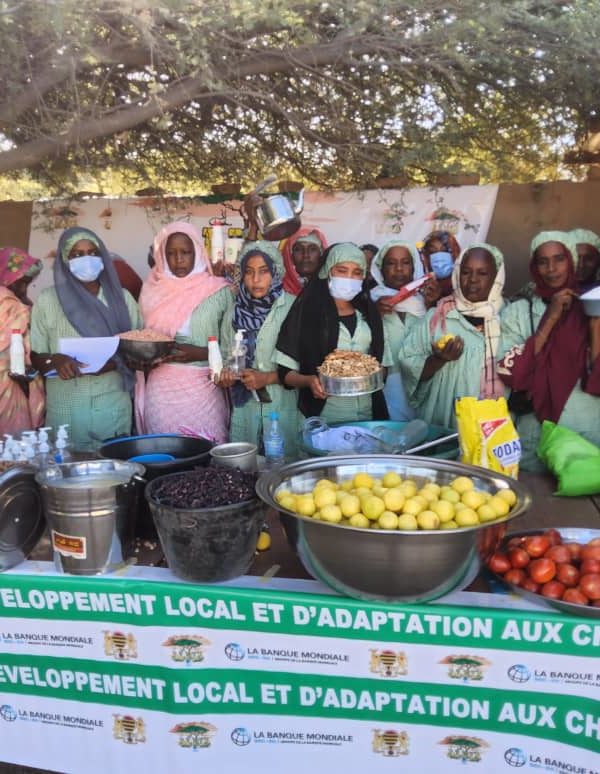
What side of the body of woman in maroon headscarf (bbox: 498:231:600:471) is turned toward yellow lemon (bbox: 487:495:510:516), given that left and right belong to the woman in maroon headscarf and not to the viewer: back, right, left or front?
front

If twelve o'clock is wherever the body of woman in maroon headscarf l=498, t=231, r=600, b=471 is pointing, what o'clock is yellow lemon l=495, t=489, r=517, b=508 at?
The yellow lemon is roughly at 12 o'clock from the woman in maroon headscarf.

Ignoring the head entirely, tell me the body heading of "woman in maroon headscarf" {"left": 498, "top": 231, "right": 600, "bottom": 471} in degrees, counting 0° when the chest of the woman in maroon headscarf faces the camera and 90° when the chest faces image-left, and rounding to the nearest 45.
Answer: approximately 0°

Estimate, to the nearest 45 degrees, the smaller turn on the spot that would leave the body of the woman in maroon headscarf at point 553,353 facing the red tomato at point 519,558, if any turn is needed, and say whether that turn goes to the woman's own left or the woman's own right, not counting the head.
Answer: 0° — they already face it

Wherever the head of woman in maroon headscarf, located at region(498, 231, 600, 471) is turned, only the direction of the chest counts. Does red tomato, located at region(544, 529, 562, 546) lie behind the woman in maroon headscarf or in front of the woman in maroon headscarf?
in front

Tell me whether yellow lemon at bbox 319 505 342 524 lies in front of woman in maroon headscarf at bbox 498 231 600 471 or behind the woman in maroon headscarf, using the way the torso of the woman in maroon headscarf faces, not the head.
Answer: in front

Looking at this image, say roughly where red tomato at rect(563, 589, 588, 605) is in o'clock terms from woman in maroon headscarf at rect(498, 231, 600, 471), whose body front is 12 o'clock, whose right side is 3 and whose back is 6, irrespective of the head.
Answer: The red tomato is roughly at 12 o'clock from the woman in maroon headscarf.

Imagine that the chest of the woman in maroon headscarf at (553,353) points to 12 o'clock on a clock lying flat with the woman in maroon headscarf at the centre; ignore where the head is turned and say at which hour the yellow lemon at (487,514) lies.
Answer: The yellow lemon is roughly at 12 o'clock from the woman in maroon headscarf.

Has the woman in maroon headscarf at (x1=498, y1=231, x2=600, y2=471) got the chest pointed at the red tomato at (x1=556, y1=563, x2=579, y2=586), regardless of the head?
yes

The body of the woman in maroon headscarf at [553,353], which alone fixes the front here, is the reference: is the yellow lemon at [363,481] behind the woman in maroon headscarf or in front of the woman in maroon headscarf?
in front

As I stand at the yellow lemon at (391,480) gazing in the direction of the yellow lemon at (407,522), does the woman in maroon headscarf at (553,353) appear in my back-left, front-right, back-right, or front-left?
back-left
